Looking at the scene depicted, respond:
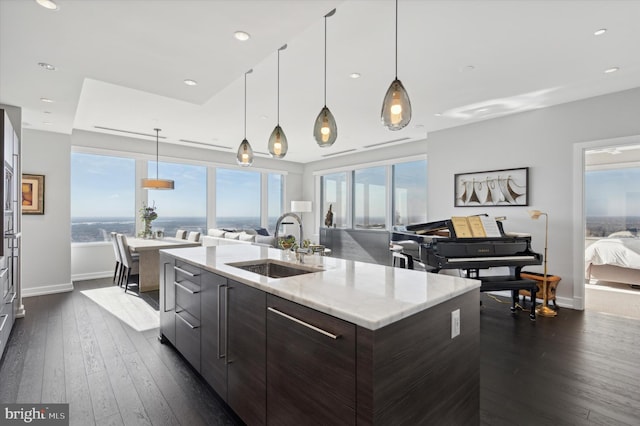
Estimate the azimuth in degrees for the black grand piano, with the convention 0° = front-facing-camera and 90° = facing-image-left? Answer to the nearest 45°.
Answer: approximately 315°

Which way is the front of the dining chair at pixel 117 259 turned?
to the viewer's right

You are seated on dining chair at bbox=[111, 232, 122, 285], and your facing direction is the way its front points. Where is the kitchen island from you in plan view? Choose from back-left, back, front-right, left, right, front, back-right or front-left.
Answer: right

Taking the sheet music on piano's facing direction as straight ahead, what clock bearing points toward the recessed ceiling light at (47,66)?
The recessed ceiling light is roughly at 3 o'clock from the sheet music on piano.

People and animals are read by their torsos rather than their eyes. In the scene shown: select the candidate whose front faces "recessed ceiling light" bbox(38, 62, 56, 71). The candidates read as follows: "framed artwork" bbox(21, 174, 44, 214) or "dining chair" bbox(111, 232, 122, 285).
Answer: the framed artwork

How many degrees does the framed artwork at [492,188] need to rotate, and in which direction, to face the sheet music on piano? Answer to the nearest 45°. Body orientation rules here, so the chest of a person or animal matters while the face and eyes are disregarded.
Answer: approximately 45° to its left

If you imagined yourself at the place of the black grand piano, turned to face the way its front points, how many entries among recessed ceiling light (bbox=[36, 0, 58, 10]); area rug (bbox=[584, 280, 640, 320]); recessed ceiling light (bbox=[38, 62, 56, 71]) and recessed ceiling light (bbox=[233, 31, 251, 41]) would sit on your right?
3

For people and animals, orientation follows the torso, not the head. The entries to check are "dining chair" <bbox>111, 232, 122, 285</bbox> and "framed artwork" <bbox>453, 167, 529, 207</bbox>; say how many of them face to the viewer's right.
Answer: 1

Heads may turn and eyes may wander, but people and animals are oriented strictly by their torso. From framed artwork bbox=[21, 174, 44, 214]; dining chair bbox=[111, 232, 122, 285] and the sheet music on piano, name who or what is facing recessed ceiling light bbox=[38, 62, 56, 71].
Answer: the framed artwork

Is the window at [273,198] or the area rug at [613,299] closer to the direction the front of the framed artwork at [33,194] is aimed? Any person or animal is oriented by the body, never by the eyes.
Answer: the area rug

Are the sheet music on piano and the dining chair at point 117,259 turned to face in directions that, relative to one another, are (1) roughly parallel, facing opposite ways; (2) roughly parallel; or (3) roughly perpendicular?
roughly perpendicular

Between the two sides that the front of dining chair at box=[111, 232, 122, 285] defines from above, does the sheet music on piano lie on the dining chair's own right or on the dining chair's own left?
on the dining chair's own right
